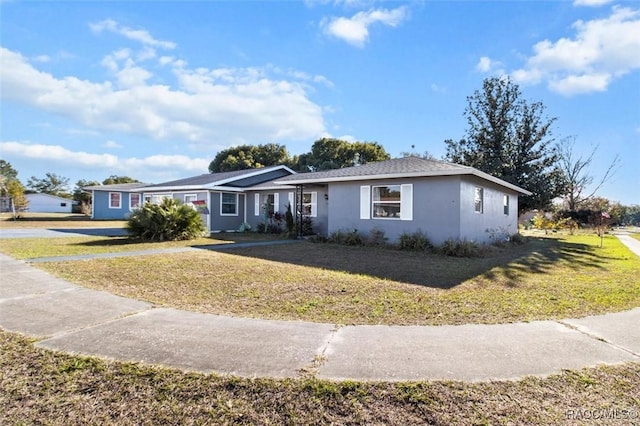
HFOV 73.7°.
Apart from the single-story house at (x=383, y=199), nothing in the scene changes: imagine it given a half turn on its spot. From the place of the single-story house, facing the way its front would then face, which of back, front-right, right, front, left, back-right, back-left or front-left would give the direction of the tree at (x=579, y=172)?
front

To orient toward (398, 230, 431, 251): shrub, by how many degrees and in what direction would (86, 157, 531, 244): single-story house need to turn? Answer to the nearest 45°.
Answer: approximately 45° to its left

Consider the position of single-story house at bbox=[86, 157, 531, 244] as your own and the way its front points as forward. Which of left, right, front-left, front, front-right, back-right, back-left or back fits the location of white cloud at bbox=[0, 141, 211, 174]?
right

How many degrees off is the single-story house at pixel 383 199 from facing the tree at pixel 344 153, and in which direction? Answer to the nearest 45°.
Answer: approximately 135° to its right

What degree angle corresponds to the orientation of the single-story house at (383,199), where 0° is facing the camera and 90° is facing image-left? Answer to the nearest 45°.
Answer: approximately 45°

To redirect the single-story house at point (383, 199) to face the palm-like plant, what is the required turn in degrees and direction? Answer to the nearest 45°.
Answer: approximately 45° to its right

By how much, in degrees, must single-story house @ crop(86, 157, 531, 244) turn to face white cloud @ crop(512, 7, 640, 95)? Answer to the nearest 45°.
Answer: approximately 135° to its left

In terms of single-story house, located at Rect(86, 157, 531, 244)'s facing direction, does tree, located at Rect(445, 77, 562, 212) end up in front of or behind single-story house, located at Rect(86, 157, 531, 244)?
behind

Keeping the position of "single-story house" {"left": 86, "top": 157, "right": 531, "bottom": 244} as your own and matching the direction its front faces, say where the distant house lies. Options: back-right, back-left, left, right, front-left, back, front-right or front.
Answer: right
